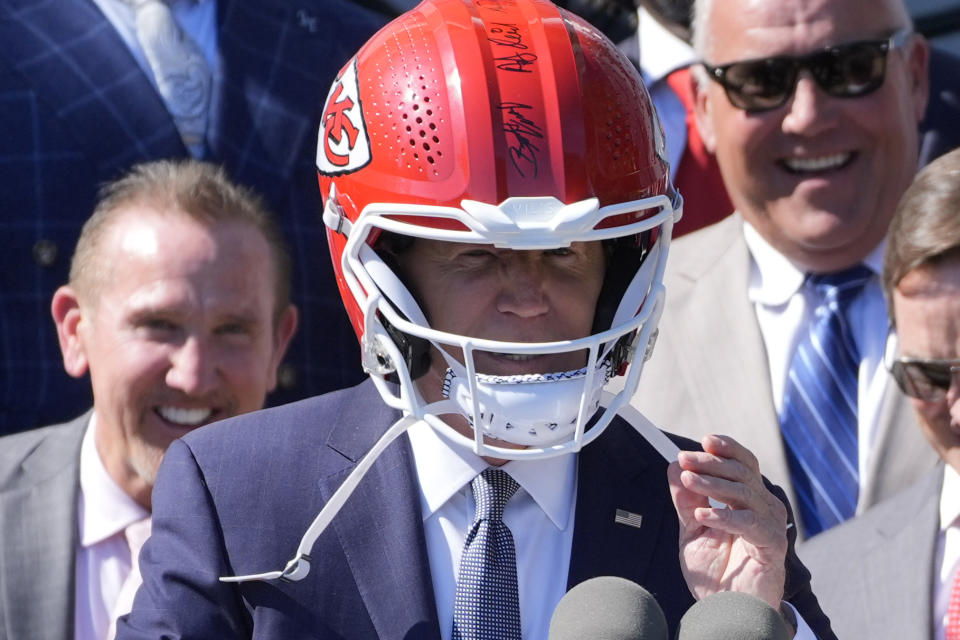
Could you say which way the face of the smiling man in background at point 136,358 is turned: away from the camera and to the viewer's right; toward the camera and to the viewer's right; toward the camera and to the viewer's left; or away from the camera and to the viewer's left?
toward the camera and to the viewer's right

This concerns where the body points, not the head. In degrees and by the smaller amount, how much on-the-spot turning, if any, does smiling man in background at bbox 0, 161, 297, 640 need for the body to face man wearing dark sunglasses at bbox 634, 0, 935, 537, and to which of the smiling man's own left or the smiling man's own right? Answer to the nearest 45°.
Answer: approximately 90° to the smiling man's own left

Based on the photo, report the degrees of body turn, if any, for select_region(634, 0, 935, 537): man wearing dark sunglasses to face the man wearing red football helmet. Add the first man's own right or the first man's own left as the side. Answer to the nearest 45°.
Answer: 0° — they already face them

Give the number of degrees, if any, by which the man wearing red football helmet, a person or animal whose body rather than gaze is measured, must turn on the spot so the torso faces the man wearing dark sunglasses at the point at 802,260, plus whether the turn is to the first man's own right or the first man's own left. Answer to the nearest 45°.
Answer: approximately 135° to the first man's own left

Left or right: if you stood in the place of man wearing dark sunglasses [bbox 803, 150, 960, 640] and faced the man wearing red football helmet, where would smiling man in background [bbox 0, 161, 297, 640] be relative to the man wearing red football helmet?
right

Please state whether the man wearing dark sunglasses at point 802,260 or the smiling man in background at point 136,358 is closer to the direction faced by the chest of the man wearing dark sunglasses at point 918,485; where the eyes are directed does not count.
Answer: the smiling man in background

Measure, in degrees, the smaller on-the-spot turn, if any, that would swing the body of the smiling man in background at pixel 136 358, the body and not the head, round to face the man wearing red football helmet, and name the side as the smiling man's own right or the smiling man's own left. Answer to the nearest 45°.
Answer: approximately 45° to the smiling man's own left
